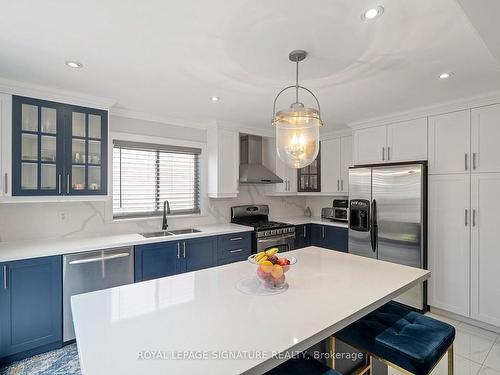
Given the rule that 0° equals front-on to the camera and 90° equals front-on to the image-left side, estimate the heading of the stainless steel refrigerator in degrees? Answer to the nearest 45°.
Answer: approximately 45°

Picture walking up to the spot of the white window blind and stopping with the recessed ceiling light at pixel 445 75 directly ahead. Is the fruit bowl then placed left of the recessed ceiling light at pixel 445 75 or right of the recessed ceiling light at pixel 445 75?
right

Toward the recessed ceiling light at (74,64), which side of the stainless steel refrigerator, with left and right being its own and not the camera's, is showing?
front

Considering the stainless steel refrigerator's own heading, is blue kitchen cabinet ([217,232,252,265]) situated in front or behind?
in front

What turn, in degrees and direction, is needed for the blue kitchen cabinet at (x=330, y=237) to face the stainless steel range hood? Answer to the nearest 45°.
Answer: approximately 45° to its right

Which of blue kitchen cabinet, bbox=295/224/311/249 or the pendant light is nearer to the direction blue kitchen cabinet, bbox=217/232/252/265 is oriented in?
the pendant light

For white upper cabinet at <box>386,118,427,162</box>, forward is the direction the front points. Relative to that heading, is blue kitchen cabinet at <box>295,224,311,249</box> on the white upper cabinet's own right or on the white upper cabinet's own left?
on the white upper cabinet's own right

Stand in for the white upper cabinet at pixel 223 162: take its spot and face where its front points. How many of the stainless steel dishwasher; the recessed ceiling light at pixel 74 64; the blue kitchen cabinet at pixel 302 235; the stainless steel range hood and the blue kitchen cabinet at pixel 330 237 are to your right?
2

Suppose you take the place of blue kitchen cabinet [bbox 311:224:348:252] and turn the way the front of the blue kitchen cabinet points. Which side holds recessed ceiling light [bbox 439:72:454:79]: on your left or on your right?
on your left

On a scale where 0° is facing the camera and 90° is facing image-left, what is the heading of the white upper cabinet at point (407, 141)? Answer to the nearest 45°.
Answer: approximately 45°

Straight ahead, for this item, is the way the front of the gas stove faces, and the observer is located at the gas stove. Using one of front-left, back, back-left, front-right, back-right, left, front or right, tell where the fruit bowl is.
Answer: front-right
